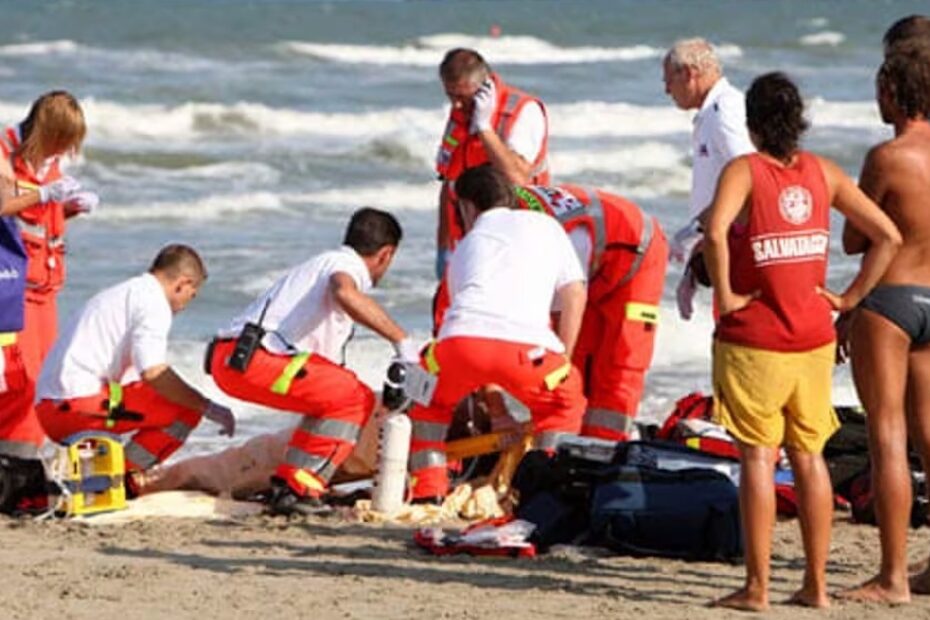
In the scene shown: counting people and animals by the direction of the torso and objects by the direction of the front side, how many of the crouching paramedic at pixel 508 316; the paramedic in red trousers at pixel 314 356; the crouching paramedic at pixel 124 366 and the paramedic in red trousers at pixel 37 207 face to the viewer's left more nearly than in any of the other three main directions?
0

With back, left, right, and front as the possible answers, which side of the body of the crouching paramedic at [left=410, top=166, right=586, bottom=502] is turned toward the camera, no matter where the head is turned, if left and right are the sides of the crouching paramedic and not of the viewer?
back

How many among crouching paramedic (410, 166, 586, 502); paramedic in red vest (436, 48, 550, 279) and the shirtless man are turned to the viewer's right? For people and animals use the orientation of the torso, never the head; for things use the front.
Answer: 0

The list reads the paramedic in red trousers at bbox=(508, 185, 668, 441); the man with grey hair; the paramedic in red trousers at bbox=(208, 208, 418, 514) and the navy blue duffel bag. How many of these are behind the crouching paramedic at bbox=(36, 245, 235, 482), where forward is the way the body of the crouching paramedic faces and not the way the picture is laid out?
0

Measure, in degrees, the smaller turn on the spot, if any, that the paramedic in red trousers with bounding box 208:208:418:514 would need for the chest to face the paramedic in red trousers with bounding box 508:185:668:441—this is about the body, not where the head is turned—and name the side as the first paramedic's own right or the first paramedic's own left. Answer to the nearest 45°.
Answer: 0° — they already face them

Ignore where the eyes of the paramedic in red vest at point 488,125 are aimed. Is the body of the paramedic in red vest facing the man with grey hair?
no

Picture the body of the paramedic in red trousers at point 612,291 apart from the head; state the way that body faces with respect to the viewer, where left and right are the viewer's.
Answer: facing to the left of the viewer

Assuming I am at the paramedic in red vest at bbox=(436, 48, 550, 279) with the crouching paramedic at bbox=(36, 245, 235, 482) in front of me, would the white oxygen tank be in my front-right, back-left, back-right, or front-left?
front-left

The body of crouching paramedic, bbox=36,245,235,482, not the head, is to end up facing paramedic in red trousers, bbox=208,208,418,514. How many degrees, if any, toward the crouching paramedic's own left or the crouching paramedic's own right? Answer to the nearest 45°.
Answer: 0° — they already face them

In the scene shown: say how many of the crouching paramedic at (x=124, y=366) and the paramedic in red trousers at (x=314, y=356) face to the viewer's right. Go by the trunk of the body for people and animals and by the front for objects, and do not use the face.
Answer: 2

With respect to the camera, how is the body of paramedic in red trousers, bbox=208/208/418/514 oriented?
to the viewer's right

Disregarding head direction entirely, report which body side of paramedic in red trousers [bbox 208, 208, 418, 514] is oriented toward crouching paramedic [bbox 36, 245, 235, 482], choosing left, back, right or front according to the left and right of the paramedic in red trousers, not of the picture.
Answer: back

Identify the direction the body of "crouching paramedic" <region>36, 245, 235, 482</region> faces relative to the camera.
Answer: to the viewer's right

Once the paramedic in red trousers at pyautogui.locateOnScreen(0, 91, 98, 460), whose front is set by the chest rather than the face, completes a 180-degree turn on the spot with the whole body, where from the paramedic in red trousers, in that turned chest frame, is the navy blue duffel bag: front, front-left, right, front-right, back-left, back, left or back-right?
back
